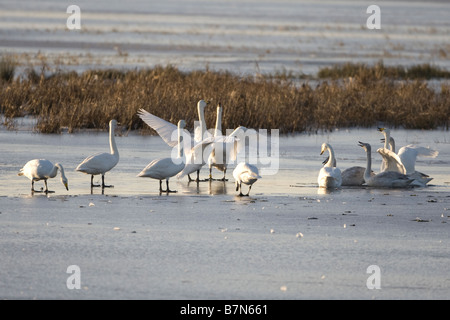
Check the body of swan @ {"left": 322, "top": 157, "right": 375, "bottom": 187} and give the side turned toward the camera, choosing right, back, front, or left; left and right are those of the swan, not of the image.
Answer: left

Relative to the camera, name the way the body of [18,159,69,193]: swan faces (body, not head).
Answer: to the viewer's right

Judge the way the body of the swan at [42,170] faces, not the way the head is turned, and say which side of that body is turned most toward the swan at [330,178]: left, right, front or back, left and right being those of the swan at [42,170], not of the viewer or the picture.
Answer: front

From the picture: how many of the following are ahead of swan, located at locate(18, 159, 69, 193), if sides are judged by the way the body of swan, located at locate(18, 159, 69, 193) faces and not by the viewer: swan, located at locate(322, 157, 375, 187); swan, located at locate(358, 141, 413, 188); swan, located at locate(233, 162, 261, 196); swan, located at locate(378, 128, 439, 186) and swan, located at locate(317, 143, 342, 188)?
5

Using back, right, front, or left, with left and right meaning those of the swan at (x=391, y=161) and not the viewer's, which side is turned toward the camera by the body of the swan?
left

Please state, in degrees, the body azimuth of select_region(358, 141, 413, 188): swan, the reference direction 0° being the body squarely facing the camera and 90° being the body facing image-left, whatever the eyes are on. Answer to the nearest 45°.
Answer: approximately 90°

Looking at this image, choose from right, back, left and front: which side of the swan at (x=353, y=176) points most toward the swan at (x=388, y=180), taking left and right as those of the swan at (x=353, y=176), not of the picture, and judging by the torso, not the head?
back

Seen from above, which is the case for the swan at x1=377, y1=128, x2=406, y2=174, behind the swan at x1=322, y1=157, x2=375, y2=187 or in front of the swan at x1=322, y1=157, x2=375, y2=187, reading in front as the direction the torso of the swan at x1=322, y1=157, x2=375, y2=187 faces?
behind

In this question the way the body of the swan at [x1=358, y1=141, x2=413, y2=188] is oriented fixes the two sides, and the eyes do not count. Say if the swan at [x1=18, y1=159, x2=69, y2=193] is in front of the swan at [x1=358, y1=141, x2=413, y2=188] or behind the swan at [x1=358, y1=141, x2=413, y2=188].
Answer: in front

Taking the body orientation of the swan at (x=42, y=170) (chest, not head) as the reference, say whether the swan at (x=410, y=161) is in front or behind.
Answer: in front
